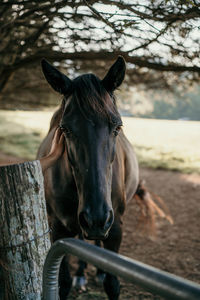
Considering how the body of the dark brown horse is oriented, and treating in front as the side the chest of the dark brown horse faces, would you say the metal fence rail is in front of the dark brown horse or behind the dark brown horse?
in front

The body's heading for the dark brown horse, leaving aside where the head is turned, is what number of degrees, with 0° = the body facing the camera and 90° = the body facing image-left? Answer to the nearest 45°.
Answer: approximately 0°
